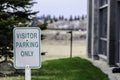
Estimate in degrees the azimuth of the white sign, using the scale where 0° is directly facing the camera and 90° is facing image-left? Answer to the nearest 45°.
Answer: approximately 0°

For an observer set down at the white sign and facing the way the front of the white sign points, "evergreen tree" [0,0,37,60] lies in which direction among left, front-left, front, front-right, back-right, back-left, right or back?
back
